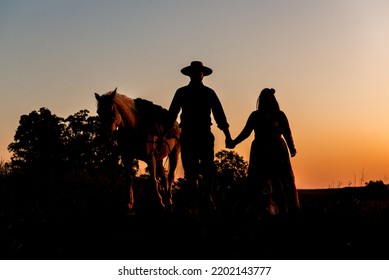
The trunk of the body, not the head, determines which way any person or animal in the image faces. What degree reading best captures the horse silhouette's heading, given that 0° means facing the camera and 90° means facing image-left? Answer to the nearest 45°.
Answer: approximately 45°

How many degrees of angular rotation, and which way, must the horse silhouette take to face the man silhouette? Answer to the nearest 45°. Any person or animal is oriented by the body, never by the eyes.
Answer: approximately 90° to its left
